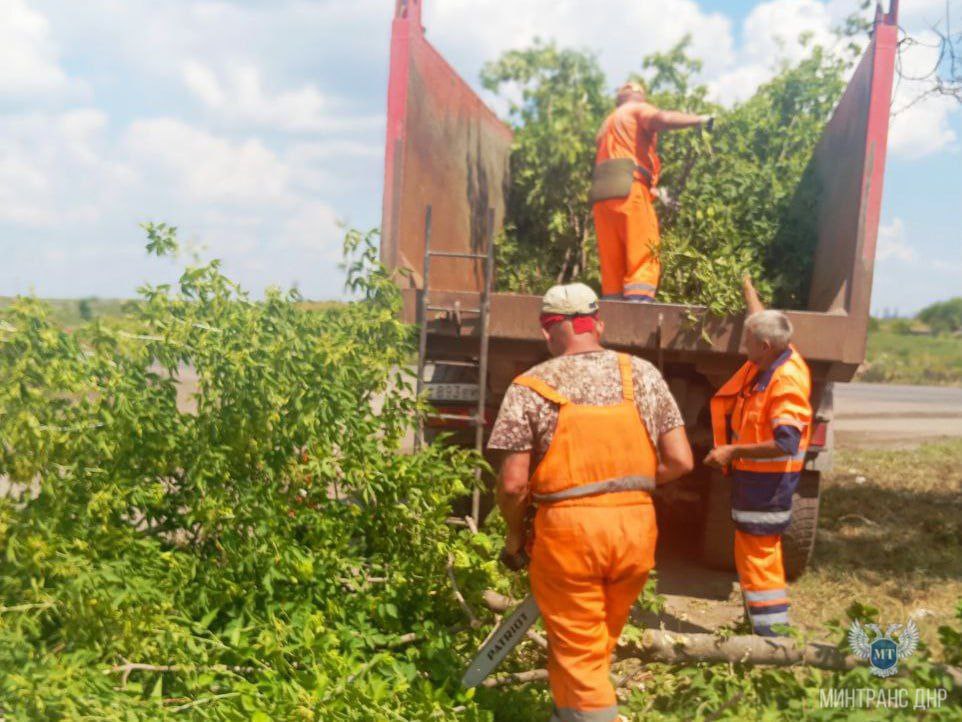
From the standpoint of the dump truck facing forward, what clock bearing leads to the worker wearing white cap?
The worker wearing white cap is roughly at 6 o'clock from the dump truck.

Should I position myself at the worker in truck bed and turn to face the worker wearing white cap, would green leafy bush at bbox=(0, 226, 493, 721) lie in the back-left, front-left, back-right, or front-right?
front-right

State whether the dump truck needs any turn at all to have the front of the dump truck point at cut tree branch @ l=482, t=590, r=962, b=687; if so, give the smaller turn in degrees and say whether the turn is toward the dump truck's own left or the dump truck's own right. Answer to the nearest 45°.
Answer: approximately 180°

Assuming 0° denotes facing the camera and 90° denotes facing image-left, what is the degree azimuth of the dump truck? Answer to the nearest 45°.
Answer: approximately 180°

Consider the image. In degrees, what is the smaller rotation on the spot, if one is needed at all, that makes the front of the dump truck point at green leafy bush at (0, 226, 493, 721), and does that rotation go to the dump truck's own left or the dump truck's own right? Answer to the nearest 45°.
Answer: approximately 135° to the dump truck's own left

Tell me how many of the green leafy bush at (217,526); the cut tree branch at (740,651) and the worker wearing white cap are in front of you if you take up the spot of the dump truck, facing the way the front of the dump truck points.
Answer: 0

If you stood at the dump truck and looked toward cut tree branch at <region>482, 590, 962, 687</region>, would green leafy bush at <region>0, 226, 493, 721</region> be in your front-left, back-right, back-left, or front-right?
front-right

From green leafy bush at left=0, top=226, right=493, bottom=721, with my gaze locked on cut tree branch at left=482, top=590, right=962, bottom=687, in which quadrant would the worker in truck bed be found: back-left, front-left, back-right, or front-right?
front-left

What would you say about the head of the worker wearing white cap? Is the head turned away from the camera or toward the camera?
away from the camera
